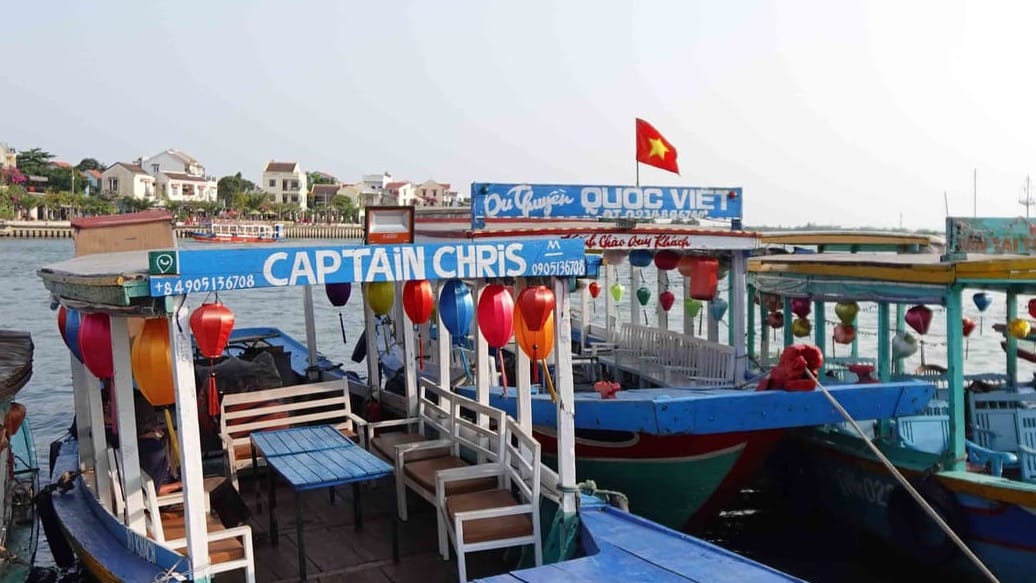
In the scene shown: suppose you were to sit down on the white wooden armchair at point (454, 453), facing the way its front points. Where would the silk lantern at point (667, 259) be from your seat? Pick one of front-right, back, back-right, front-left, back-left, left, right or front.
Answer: back

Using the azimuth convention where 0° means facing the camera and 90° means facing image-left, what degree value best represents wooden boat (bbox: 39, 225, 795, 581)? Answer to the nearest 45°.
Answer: approximately 315°

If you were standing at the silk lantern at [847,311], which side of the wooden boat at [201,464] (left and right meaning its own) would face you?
left

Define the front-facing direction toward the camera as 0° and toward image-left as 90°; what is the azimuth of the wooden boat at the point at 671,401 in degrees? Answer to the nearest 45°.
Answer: approximately 315°

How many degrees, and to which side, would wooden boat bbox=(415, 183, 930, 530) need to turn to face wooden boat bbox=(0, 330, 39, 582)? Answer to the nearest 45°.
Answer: approximately 135° to its right

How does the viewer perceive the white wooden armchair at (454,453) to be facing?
facing the viewer and to the left of the viewer

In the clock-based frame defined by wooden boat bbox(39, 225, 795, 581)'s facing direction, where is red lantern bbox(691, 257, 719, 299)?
The red lantern is roughly at 9 o'clock from the wooden boat.

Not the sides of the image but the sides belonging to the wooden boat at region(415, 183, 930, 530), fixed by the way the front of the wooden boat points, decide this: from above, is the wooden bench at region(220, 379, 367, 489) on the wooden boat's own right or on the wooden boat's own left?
on the wooden boat's own right

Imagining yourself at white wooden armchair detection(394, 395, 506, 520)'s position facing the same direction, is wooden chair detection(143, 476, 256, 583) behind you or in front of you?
in front

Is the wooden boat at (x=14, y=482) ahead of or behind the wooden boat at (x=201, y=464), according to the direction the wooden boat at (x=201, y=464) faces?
behind

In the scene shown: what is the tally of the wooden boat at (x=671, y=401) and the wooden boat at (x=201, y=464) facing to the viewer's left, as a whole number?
0

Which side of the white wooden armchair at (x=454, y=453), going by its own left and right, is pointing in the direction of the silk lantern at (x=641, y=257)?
back

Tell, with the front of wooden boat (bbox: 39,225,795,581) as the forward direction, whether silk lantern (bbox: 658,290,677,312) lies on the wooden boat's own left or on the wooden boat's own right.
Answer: on the wooden boat's own left
